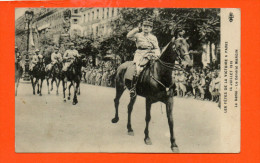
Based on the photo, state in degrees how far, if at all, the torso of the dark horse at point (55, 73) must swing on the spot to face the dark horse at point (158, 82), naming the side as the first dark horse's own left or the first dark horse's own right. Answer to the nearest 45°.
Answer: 0° — it already faces it

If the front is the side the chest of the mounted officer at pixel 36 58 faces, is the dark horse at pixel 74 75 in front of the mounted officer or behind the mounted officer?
in front

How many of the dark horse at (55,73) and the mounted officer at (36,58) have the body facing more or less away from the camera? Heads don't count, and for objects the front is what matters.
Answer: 0

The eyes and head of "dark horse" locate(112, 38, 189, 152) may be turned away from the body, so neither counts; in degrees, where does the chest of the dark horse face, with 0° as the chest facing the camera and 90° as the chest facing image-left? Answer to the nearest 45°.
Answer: approximately 315°

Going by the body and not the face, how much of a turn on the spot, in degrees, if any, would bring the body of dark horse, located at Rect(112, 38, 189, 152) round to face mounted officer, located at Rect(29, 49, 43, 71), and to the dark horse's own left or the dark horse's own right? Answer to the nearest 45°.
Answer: approximately 135° to the dark horse's own right

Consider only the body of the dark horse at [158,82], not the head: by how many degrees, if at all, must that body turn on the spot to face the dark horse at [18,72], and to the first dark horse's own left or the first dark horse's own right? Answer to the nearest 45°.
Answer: approximately 135° to the first dark horse's own right

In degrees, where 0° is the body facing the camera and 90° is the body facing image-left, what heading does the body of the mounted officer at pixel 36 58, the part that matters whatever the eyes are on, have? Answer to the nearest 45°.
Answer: approximately 315°

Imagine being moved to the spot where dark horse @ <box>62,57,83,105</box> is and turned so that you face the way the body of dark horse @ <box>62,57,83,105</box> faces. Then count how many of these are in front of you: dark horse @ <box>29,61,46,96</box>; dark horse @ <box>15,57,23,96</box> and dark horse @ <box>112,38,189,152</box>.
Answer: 1

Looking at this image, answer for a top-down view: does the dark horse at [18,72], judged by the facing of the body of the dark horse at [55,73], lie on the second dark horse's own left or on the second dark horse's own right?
on the second dark horse's own right
